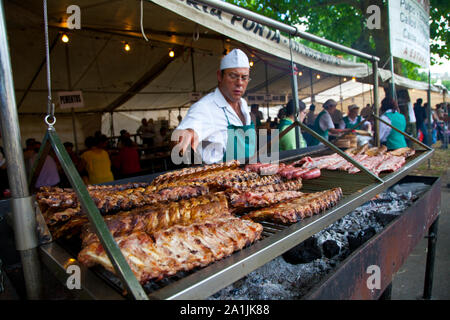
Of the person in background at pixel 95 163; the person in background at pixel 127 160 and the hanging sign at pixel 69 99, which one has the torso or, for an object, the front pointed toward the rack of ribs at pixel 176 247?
the hanging sign

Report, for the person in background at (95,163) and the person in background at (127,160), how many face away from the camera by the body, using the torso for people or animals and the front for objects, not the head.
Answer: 2

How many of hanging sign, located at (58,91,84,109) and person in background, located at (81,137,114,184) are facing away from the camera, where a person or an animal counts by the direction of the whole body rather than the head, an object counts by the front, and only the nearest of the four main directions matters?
1

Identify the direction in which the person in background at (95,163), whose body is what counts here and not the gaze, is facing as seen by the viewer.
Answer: away from the camera

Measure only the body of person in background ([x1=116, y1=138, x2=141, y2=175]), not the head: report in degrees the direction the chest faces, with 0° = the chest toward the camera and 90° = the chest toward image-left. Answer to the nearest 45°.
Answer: approximately 180°

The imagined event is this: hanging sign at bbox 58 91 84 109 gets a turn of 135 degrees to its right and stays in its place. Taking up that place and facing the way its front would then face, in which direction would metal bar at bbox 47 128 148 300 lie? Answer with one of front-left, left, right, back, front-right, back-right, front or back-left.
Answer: back-left

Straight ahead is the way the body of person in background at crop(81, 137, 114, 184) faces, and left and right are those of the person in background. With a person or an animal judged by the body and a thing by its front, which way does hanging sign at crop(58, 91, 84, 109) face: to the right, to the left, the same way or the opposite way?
the opposite way

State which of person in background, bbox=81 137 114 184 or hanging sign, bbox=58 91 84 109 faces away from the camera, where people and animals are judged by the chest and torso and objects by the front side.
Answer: the person in background

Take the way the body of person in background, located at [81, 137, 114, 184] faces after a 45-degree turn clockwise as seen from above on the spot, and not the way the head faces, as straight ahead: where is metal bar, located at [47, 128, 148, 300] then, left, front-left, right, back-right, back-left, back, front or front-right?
back-right

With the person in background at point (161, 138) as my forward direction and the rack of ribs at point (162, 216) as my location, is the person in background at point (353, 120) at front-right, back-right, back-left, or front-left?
front-right

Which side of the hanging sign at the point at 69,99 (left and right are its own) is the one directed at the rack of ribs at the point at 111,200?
front

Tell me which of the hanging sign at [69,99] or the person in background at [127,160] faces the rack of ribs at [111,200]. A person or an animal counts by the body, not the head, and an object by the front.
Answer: the hanging sign

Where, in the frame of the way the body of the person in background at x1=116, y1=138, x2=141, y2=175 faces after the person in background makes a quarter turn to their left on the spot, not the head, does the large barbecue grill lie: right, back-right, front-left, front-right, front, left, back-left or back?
left

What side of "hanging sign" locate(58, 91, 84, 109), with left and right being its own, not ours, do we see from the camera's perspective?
front

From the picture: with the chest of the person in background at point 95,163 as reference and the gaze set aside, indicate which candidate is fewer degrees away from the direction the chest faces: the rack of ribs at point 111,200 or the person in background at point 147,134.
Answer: the person in background
